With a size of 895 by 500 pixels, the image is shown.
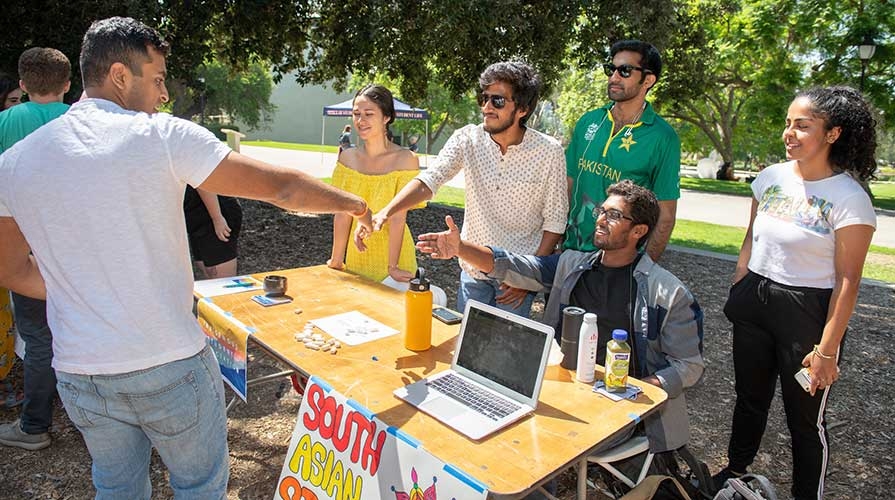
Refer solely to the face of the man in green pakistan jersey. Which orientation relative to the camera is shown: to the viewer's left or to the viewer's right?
to the viewer's left

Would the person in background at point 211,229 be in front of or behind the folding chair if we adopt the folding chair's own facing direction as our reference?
in front

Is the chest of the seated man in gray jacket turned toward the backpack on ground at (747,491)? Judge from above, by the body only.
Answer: no

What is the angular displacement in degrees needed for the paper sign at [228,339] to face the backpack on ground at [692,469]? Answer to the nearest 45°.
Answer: approximately 90° to its left

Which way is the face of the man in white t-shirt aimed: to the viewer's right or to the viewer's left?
to the viewer's right

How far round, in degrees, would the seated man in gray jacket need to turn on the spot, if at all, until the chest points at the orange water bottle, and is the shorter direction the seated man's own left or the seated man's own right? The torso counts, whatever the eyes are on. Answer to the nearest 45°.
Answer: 0° — they already face it

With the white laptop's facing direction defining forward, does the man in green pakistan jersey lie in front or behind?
behind

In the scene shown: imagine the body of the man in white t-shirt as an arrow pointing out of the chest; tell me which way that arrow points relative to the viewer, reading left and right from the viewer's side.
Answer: facing away from the viewer and to the right of the viewer

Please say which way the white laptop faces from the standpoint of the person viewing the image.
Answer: facing the viewer and to the left of the viewer

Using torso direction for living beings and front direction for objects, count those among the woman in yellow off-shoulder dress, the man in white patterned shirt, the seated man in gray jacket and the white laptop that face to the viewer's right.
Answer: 0

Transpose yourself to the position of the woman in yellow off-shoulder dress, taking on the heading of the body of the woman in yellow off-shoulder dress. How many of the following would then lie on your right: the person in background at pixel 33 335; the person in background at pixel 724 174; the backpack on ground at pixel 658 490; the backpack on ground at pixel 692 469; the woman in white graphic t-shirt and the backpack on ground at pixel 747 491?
1

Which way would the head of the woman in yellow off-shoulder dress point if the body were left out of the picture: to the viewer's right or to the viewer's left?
to the viewer's left

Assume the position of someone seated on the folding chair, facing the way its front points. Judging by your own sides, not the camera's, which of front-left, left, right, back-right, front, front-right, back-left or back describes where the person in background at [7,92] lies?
front

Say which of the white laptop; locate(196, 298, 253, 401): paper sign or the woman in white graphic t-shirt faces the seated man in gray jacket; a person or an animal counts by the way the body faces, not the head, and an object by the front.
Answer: the woman in white graphic t-shirt

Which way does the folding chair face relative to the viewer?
to the viewer's left

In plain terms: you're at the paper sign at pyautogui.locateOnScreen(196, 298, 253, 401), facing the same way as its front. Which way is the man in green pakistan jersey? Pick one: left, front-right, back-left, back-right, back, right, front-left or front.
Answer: back-left

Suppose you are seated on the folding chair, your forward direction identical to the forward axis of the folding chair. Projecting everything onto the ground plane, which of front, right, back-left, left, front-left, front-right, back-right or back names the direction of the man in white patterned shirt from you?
front-right
